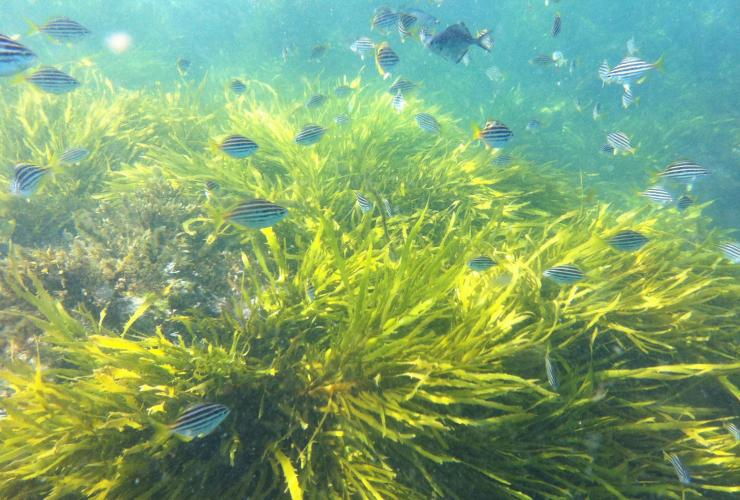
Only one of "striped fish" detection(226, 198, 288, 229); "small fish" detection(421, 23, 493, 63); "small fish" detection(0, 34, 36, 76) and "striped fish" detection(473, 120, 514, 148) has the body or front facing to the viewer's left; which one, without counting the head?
"small fish" detection(421, 23, 493, 63)

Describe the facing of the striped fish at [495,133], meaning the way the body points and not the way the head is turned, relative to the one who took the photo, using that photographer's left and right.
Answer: facing to the right of the viewer

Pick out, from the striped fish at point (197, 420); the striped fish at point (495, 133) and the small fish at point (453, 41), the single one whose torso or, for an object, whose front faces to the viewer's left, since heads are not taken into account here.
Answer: the small fish

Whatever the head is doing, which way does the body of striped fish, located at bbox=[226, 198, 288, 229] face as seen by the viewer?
to the viewer's right

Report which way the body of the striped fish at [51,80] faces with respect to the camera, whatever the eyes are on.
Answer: to the viewer's right

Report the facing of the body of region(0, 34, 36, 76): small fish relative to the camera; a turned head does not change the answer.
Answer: to the viewer's right
